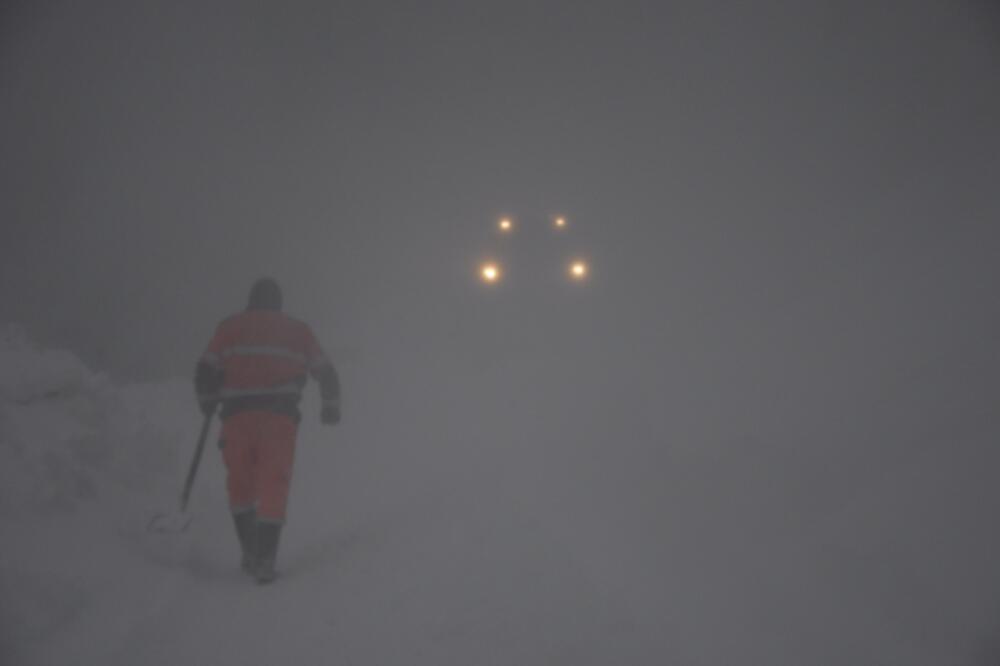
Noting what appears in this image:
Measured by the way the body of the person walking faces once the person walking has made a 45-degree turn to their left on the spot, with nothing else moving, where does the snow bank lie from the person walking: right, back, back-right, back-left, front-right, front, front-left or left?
front

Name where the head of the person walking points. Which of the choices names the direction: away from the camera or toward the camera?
away from the camera

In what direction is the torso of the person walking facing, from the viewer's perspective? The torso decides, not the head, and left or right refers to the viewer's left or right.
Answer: facing away from the viewer
